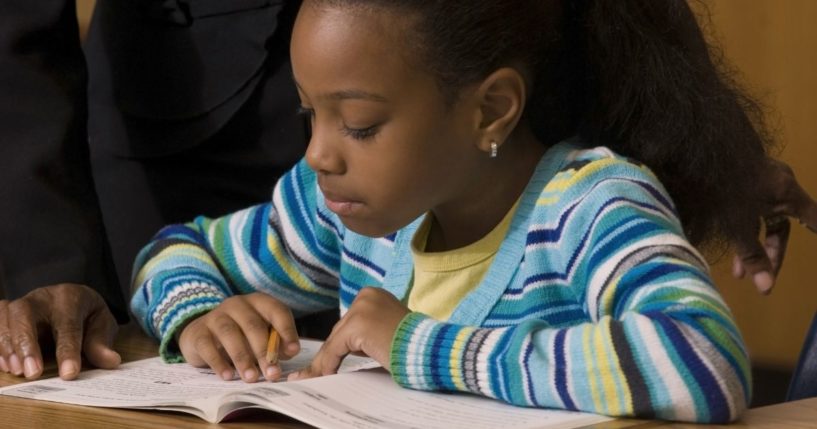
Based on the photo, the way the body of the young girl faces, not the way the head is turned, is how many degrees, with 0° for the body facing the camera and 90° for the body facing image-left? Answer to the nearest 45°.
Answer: approximately 45°
